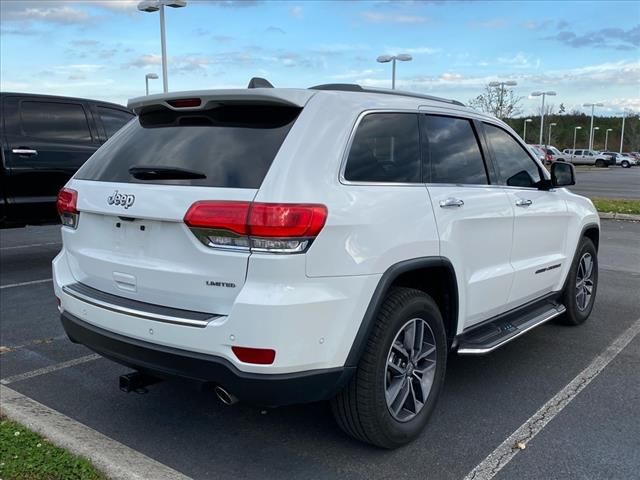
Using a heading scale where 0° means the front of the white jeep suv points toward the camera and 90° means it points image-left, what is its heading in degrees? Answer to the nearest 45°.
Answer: approximately 225°

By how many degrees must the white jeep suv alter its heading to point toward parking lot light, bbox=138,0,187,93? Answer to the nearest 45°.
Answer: approximately 45° to its left

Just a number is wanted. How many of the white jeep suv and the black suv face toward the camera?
0

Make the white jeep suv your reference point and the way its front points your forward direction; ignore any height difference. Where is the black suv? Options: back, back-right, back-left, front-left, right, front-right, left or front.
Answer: left

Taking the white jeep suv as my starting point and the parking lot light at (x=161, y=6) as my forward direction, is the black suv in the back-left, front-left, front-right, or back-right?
front-left

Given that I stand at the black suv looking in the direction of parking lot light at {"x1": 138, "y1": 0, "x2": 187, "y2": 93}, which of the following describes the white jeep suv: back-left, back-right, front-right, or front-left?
back-right
